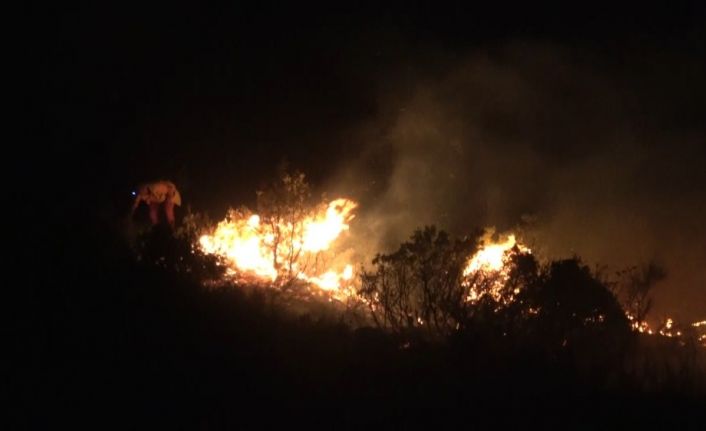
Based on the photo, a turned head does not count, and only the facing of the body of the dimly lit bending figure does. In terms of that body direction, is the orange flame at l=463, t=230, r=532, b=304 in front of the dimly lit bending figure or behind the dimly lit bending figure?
behind

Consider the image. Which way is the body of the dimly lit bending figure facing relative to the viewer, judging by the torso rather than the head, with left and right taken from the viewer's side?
facing to the left of the viewer

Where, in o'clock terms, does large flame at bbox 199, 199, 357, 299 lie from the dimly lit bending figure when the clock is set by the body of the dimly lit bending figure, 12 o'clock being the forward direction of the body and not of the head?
The large flame is roughly at 7 o'clock from the dimly lit bending figure.

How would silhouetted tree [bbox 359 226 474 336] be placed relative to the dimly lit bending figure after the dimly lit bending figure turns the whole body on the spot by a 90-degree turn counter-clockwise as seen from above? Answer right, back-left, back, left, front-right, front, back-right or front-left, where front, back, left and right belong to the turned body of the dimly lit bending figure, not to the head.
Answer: front-left
